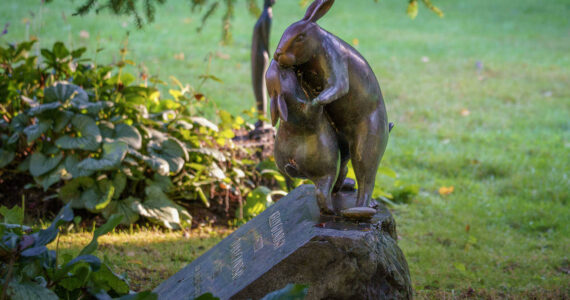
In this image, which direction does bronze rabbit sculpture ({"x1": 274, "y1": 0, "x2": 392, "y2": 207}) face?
to the viewer's left

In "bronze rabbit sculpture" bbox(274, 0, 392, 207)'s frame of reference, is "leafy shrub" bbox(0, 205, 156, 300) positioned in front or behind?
in front

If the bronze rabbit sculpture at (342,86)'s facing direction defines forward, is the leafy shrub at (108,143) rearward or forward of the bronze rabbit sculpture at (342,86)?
forward
